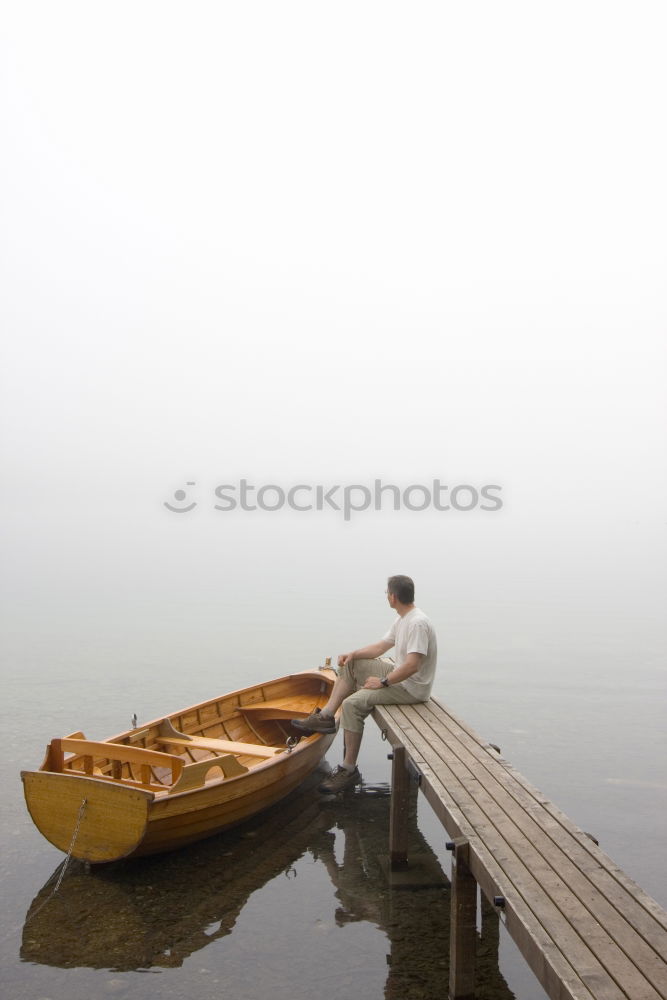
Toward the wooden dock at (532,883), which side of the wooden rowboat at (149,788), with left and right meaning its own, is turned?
right

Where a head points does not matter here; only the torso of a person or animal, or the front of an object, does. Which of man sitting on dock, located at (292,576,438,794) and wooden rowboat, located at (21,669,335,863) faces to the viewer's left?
the man sitting on dock

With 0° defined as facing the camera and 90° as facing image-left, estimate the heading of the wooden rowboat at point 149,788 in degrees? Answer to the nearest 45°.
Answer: approximately 225°

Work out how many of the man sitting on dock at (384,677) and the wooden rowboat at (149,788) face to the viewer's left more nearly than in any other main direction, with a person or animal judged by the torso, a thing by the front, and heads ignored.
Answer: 1

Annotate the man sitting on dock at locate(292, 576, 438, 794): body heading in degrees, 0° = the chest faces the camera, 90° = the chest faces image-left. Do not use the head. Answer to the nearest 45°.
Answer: approximately 90°

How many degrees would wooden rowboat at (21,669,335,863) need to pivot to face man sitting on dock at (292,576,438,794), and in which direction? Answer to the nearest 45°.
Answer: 0° — it already faces them
